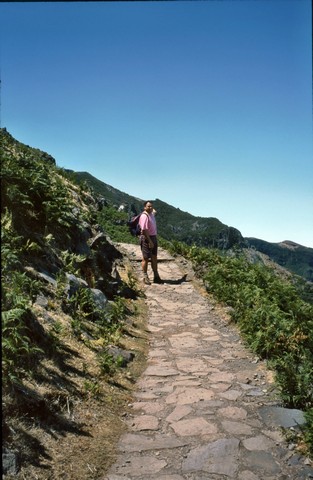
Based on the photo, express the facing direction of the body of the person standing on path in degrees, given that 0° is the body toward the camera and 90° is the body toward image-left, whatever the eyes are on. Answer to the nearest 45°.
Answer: approximately 315°

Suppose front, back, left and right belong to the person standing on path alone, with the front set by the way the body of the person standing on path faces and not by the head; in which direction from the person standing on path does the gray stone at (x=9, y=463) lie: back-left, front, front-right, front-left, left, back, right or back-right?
front-right

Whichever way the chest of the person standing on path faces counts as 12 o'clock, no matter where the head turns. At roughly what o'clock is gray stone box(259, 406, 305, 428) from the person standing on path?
The gray stone is roughly at 1 o'clock from the person standing on path.

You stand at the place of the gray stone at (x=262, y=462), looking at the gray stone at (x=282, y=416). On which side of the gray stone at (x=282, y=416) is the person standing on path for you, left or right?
left

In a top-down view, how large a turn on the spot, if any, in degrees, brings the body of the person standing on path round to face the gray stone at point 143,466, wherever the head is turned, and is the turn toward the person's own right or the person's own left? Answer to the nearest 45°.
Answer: approximately 45° to the person's own right
